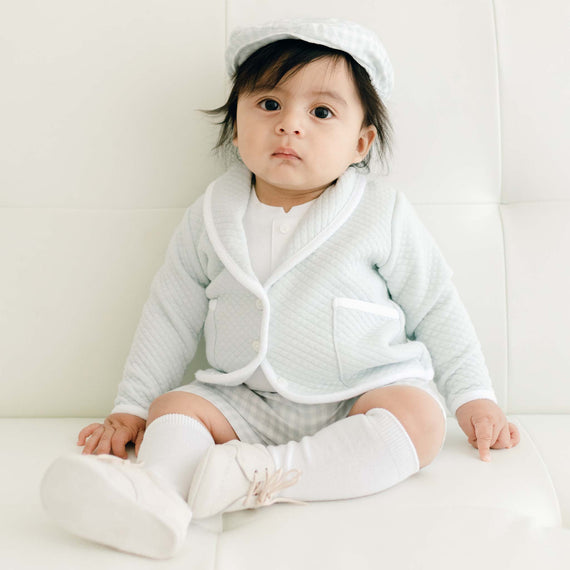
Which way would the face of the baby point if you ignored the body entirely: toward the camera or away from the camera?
toward the camera

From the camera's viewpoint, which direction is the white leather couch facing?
toward the camera
